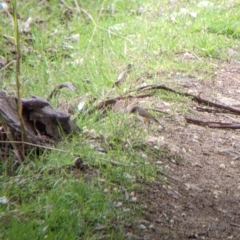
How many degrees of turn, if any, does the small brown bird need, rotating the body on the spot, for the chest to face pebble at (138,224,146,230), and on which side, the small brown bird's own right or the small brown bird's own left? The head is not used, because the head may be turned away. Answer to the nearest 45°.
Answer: approximately 90° to the small brown bird's own left

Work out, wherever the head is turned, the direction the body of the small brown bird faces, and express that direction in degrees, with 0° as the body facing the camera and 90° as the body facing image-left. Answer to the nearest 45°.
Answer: approximately 90°

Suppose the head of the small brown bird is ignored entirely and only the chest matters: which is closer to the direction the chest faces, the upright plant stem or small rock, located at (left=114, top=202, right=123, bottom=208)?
the upright plant stem

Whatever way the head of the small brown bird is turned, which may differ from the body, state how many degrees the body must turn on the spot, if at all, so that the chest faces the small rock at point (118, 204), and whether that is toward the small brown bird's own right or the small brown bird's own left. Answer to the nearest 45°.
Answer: approximately 90° to the small brown bird's own left

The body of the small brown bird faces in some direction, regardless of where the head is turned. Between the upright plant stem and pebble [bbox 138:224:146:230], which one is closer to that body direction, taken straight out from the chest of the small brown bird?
the upright plant stem
